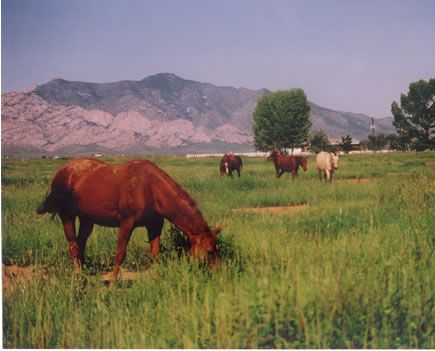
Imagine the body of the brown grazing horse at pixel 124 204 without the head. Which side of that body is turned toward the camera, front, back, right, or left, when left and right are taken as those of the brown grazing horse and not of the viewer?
right

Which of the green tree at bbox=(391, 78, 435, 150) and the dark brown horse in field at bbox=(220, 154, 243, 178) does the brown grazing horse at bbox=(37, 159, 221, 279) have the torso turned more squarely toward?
the green tree

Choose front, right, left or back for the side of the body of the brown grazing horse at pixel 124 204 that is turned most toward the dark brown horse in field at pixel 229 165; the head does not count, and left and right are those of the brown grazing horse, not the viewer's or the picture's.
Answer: left
